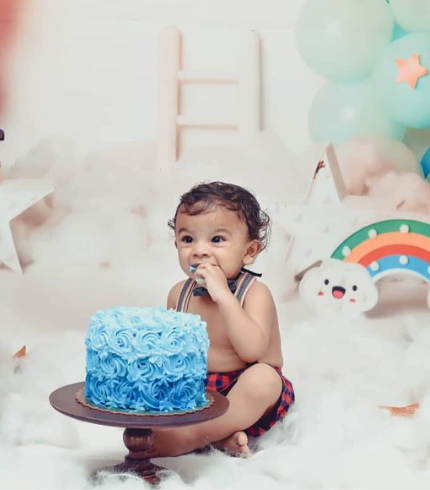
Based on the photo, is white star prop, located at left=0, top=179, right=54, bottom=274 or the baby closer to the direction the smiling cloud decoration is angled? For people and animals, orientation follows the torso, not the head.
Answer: the baby

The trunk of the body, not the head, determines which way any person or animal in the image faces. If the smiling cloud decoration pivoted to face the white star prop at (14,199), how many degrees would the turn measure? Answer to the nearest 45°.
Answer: approximately 90° to its right

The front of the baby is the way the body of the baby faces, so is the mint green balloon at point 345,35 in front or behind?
behind

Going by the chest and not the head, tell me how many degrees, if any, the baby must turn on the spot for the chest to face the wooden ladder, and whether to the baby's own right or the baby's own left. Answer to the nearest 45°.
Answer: approximately 135° to the baby's own right

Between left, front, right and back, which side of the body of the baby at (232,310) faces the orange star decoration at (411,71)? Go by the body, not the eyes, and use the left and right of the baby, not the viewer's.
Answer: back

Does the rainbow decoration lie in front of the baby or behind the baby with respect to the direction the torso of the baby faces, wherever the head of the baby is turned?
behind

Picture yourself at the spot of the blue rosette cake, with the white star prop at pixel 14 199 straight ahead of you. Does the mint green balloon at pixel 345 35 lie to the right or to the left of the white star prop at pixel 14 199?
right

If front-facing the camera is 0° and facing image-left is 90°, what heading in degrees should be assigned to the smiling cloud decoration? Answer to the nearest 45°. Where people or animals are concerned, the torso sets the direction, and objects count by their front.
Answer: approximately 0°

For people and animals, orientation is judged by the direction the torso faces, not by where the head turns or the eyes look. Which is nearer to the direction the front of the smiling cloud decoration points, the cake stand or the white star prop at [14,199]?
the cake stand
